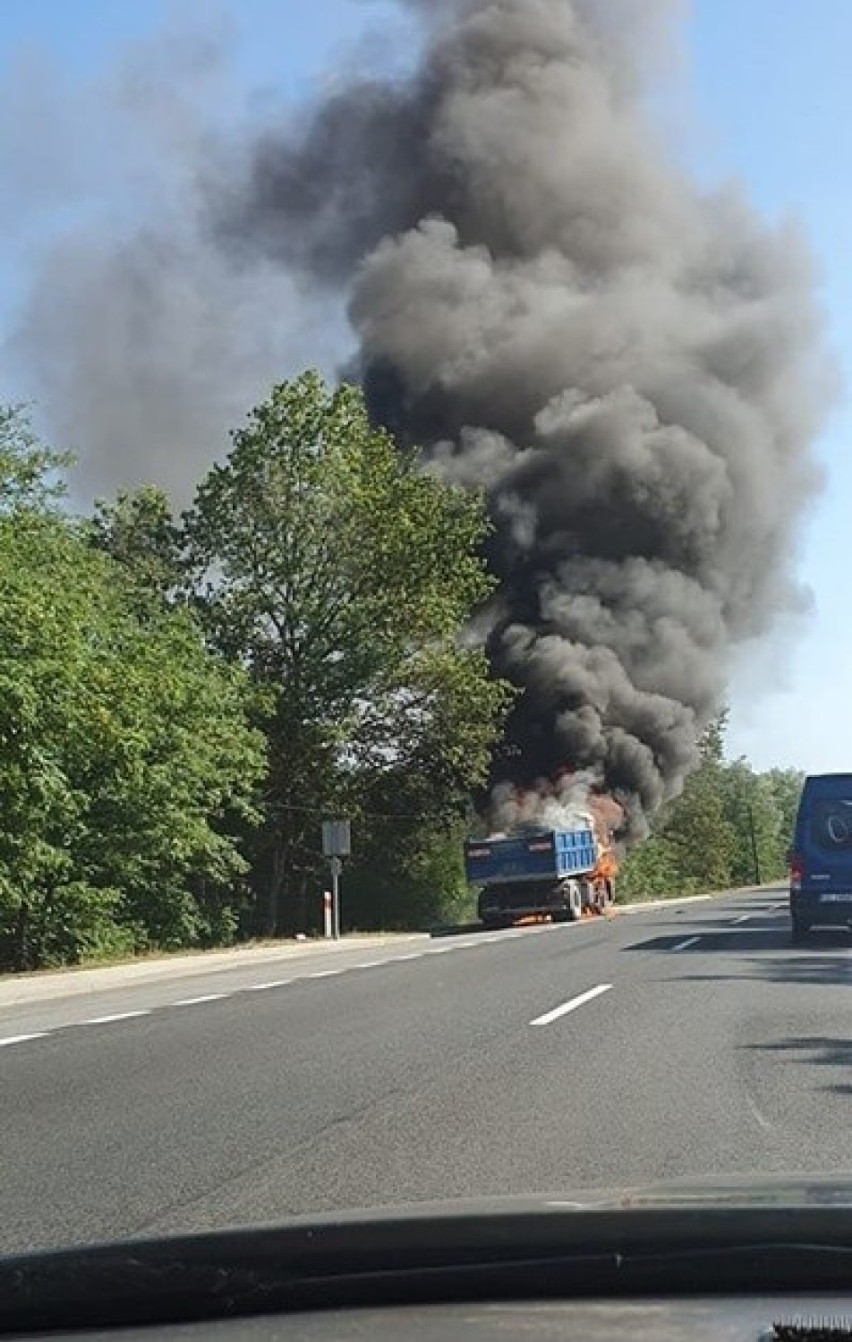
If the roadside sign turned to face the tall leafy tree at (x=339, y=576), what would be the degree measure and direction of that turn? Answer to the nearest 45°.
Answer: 0° — it already faces it

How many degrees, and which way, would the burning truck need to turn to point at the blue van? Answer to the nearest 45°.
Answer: approximately 135° to its right

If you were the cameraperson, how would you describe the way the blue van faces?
facing away from the viewer

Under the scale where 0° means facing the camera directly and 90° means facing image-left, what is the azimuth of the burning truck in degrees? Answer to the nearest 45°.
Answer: approximately 225°

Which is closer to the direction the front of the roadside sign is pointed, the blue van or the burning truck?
the burning truck

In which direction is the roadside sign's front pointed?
away from the camera

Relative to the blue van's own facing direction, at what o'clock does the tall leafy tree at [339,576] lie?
The tall leafy tree is roughly at 11 o'clock from the blue van.

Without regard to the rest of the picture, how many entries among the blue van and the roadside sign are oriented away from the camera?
2

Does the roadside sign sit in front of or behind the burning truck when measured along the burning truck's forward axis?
behind
